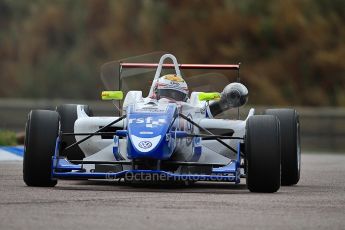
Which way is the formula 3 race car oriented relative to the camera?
toward the camera
